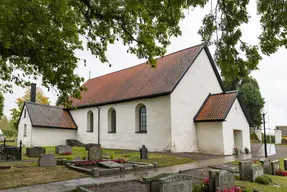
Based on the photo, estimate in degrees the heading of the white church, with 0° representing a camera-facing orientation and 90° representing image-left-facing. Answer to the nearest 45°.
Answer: approximately 315°

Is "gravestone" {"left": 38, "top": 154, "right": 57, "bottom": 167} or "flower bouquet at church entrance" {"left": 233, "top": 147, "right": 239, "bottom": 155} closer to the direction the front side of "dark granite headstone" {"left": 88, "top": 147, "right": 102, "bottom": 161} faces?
the gravestone

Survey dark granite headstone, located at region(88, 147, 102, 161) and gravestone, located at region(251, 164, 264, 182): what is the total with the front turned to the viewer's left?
0

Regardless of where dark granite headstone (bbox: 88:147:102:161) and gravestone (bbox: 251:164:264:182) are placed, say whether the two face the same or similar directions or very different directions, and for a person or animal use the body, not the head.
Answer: same or similar directions

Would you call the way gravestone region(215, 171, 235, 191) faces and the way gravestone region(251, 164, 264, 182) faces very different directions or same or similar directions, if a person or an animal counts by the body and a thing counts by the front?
same or similar directions

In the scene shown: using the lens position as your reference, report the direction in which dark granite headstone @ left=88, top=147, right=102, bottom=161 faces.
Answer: facing the viewer

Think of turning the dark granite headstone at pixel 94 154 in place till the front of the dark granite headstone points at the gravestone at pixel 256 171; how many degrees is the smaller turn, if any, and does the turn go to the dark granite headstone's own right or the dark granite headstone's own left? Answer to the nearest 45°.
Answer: approximately 45° to the dark granite headstone's own left

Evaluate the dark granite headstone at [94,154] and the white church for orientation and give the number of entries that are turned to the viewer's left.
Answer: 0

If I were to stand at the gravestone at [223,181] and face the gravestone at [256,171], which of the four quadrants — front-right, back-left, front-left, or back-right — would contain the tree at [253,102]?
front-left

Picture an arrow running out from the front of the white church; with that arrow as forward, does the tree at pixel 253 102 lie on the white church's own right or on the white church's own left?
on the white church's own left

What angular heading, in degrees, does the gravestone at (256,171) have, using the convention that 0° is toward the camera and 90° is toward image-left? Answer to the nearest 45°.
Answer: approximately 315°
